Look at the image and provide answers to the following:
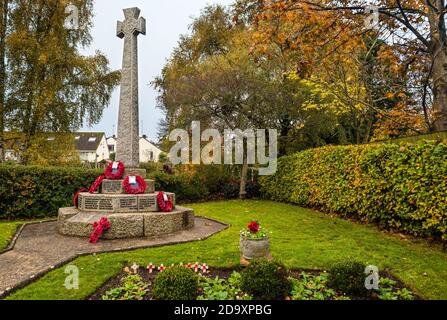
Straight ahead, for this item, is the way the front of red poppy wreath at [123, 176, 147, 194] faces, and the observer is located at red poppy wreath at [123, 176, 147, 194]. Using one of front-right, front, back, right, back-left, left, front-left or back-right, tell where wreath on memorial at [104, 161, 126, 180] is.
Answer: back-right

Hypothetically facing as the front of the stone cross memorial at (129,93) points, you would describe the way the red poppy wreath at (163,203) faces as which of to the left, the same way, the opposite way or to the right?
to the left

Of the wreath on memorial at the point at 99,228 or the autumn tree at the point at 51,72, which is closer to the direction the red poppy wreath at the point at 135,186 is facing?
the wreath on memorial

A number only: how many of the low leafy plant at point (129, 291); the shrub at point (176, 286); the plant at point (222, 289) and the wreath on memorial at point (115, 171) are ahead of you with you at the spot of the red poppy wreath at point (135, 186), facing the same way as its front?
3

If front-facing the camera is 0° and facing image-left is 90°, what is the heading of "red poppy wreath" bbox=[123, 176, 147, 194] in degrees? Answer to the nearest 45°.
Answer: approximately 0°

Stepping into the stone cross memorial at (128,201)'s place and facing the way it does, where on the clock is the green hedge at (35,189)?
The green hedge is roughly at 3 o'clock from the stone cross memorial.

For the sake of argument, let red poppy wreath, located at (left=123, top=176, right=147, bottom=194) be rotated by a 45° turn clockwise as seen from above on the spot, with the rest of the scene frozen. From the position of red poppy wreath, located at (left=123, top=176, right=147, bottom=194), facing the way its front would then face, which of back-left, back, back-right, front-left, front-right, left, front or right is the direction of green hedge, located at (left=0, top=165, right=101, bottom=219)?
right

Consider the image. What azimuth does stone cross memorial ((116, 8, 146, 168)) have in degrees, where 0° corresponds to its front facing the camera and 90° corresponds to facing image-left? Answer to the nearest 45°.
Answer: approximately 45°

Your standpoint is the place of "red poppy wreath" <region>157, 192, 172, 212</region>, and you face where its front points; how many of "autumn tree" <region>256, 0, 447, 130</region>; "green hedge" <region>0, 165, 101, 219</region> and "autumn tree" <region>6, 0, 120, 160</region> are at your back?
2

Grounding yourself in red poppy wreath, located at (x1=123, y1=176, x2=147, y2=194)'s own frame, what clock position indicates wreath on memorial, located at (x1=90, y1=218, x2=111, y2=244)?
The wreath on memorial is roughly at 1 o'clock from the red poppy wreath.

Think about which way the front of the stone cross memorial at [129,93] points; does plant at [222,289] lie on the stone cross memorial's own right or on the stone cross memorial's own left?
on the stone cross memorial's own left

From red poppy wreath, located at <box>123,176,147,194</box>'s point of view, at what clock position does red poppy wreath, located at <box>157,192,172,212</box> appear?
red poppy wreath, located at <box>157,192,172,212</box> is roughly at 10 o'clock from red poppy wreath, located at <box>123,176,147,194</box>.
